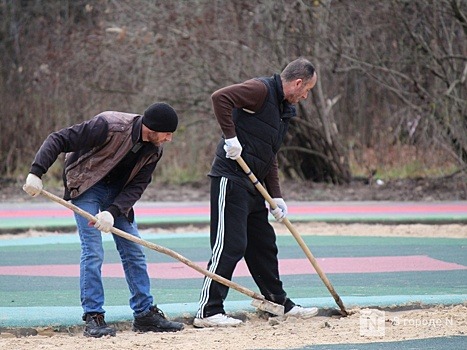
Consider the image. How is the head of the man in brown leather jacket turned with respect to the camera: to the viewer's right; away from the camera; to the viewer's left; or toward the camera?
to the viewer's right

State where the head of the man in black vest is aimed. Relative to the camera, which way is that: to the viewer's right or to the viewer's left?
to the viewer's right

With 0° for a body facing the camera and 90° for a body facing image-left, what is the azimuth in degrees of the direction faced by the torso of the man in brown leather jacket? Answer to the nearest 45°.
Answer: approximately 315°

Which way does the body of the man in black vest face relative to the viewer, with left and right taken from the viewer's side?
facing to the right of the viewer
